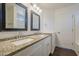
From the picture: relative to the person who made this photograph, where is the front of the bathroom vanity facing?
facing the viewer and to the right of the viewer

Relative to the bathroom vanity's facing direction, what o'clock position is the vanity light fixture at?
The vanity light fixture is roughly at 8 o'clock from the bathroom vanity.

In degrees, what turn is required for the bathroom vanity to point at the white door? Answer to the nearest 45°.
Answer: approximately 90° to its left

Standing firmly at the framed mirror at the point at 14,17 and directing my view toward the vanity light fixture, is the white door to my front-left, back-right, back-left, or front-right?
front-right
